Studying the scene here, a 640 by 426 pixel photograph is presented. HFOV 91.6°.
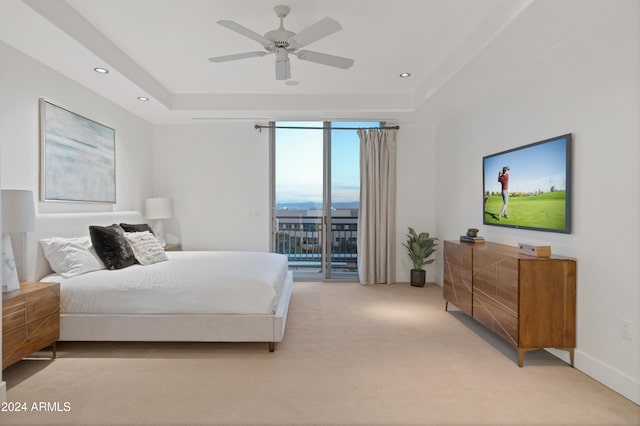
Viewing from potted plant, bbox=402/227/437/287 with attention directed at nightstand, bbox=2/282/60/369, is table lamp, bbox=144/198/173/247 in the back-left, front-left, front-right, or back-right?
front-right

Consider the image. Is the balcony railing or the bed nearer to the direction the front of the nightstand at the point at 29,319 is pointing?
the bed

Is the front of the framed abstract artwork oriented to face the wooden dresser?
yes

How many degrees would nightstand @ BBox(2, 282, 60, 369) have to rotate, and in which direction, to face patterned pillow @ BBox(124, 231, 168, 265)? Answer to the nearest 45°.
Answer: approximately 90° to its left

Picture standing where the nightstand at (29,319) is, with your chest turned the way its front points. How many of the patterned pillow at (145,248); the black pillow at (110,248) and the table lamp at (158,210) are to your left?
3

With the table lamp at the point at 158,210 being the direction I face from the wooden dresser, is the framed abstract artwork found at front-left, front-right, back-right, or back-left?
front-left

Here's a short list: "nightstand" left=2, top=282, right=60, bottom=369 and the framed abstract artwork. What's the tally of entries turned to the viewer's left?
0

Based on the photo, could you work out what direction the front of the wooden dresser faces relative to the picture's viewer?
facing the viewer and to the left of the viewer

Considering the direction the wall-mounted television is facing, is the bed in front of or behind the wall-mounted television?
in front

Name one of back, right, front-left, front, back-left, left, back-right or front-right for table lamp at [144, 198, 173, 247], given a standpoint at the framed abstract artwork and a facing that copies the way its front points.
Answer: left

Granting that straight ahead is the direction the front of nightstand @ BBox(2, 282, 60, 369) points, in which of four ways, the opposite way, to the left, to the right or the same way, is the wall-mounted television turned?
the opposite way

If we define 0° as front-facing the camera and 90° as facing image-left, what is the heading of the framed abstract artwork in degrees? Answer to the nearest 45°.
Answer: approximately 315°

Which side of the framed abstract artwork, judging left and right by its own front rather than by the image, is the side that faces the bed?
front
